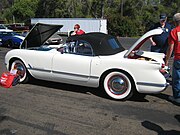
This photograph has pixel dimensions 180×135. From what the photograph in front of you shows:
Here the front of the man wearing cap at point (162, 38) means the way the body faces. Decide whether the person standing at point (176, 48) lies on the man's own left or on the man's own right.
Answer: on the man's own left

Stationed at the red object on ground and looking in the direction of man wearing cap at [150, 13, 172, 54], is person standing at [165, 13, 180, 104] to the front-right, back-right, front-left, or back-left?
front-right

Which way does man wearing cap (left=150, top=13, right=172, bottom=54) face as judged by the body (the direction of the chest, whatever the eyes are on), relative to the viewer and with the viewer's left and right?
facing the viewer and to the left of the viewer

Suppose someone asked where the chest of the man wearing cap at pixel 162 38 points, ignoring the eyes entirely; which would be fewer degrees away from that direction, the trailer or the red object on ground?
the red object on ground
